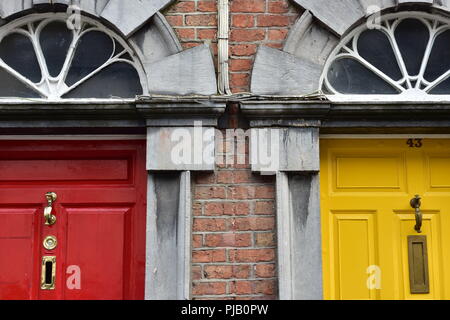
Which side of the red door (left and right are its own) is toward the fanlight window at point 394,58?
left

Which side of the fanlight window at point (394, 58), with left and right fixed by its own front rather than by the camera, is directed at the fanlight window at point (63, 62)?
right

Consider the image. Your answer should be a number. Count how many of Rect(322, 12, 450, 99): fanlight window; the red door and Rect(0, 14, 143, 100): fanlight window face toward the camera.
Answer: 3

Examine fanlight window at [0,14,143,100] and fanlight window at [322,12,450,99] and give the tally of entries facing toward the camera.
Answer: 2

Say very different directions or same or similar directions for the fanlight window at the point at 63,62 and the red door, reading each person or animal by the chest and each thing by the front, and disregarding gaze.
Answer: same or similar directions

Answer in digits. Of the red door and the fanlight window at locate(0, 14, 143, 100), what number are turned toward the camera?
2

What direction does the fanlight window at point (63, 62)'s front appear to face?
toward the camera

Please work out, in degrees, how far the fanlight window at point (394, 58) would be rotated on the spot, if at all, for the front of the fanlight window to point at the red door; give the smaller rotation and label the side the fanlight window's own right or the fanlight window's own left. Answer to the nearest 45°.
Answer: approximately 90° to the fanlight window's own right

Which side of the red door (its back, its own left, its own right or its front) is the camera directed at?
front
